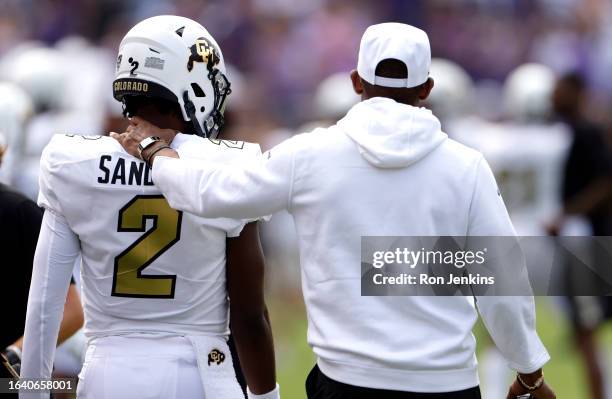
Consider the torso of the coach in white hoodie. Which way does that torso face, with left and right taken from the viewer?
facing away from the viewer

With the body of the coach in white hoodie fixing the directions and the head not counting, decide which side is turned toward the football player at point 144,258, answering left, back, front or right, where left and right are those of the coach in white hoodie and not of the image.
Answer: left

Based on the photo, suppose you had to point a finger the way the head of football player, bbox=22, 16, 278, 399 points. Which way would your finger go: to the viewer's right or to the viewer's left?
to the viewer's right

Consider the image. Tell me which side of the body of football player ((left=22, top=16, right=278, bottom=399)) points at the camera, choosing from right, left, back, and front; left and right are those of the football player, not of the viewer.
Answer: back

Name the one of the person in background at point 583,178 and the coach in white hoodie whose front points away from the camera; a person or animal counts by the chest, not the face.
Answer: the coach in white hoodie

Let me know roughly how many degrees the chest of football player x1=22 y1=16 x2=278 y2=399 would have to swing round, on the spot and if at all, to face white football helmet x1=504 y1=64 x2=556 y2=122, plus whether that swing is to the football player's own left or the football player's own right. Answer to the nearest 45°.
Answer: approximately 45° to the football player's own right

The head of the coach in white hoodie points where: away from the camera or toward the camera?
away from the camera

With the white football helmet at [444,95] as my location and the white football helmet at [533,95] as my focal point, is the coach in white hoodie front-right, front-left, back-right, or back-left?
back-right

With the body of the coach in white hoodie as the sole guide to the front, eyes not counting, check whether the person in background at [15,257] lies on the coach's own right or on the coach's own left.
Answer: on the coach's own left
